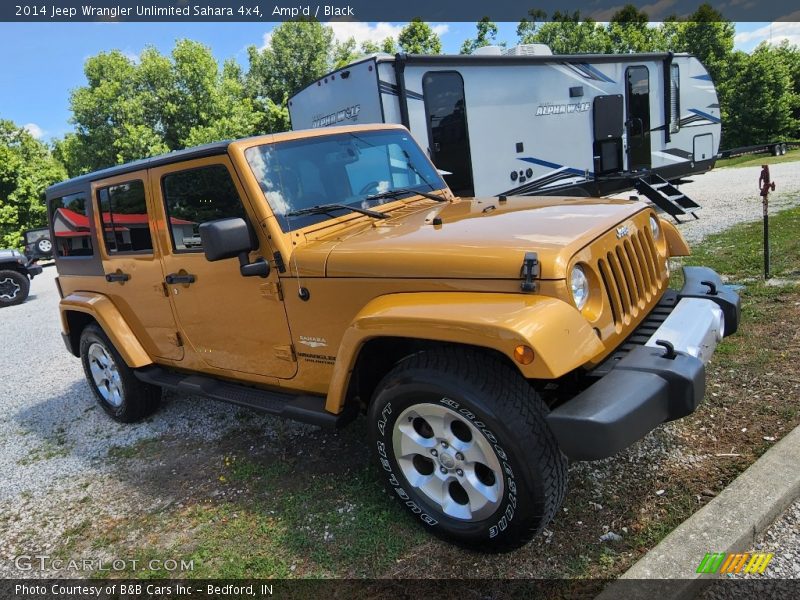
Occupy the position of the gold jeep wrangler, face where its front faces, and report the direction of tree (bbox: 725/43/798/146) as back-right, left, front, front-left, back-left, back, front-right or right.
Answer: left

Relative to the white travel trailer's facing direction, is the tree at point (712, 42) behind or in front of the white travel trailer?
in front

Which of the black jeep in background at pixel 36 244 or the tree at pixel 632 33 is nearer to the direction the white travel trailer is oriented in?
the tree

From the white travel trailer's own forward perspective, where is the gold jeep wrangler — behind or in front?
behind

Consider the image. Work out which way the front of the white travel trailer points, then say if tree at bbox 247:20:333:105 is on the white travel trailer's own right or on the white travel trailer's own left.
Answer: on the white travel trailer's own left

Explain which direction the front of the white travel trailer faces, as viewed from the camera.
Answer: facing away from the viewer and to the right of the viewer

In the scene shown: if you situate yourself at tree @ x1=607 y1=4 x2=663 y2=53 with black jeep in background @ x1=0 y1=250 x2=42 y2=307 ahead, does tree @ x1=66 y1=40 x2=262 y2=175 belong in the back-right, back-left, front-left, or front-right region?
front-right

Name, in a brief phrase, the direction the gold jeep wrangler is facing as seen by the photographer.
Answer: facing the viewer and to the right of the viewer

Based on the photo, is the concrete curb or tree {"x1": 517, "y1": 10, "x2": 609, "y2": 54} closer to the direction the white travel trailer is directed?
the tree

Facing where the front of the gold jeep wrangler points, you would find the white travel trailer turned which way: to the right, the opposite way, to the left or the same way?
to the left

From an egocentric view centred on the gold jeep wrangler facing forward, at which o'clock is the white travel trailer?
The white travel trailer is roughly at 8 o'clock from the gold jeep wrangler.

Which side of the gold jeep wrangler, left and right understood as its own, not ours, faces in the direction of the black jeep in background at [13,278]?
back

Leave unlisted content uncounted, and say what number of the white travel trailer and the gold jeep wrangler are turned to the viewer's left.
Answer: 0
